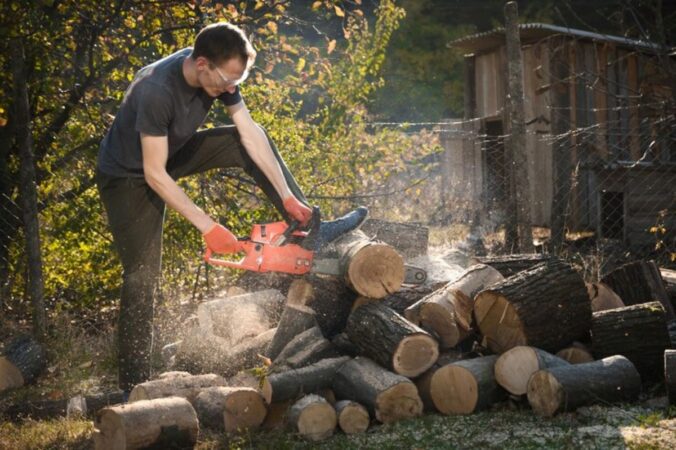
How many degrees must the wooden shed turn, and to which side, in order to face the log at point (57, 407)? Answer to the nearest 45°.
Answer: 0° — it already faces it

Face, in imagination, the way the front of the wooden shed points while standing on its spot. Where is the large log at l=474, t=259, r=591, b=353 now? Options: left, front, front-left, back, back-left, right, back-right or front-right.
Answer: front-left

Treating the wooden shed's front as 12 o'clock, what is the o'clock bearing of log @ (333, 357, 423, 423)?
The log is roughly at 11 o'clock from the wooden shed.

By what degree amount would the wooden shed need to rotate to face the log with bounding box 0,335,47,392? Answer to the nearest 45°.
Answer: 0° — it already faces it

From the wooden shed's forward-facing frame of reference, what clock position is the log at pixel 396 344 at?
The log is roughly at 11 o'clock from the wooden shed.

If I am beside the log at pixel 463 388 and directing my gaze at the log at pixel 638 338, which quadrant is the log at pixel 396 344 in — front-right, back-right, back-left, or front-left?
back-left

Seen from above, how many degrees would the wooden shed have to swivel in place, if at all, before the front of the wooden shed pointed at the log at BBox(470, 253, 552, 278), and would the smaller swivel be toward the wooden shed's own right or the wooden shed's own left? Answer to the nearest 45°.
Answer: approximately 45° to the wooden shed's own left

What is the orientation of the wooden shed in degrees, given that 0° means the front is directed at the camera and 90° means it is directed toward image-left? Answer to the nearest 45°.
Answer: approximately 45°

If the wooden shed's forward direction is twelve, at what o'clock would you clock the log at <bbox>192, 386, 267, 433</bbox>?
The log is roughly at 11 o'clock from the wooden shed.

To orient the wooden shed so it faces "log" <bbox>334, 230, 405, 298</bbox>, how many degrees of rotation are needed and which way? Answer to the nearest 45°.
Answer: approximately 45° to its left
